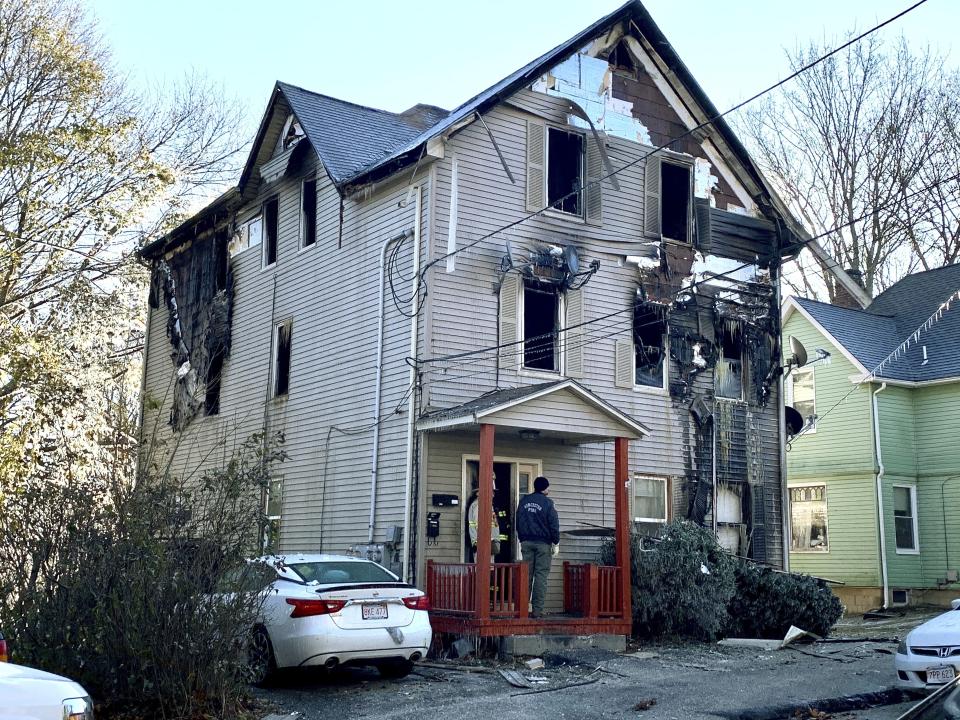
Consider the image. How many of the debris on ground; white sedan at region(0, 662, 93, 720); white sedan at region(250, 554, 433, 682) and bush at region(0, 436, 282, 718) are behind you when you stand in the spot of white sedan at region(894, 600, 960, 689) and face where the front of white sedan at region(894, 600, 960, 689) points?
0

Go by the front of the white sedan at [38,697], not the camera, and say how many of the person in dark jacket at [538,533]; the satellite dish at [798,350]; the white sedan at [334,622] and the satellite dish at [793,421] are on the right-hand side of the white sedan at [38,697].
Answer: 0

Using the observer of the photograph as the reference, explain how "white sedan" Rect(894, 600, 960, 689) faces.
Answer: facing the viewer and to the left of the viewer

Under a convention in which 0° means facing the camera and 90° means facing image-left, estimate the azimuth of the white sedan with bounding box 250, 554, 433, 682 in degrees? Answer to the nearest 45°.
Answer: approximately 135°

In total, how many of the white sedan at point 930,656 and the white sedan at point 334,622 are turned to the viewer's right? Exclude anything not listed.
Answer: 0

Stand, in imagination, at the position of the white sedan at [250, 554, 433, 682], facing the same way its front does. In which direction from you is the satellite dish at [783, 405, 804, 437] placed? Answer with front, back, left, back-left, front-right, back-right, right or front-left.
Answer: right

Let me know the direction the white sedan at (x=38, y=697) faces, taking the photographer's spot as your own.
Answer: facing to the right of the viewer

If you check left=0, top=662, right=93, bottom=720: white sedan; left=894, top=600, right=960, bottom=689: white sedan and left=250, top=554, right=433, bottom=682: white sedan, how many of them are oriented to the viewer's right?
1

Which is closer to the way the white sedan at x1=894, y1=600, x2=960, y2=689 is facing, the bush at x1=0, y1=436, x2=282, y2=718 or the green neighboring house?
the bush

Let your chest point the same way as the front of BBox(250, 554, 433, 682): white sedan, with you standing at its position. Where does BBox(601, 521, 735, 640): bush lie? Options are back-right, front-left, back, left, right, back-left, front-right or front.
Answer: right

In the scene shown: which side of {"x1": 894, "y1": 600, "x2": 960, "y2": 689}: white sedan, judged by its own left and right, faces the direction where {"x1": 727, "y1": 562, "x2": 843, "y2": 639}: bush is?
right

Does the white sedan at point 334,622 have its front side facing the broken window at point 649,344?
no

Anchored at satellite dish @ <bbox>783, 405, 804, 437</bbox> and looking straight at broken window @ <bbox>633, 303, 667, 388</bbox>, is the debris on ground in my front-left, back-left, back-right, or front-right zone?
front-left

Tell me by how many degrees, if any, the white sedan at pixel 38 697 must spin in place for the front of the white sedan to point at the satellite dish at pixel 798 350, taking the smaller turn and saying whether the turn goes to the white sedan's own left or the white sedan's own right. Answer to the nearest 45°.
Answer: approximately 45° to the white sedan's own left
